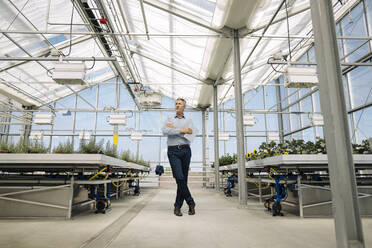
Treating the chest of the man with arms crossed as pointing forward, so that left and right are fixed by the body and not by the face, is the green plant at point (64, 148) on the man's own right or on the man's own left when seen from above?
on the man's own right

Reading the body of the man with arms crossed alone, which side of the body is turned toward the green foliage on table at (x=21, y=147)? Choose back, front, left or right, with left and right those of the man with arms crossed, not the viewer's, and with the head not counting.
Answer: right

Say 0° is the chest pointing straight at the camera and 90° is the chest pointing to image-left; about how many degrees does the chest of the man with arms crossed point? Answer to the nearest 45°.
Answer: approximately 0°

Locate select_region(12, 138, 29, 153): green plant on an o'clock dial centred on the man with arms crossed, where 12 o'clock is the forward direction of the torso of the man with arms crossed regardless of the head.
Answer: The green plant is roughly at 3 o'clock from the man with arms crossed.

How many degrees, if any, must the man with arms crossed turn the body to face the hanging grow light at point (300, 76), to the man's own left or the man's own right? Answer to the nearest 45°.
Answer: approximately 90° to the man's own left

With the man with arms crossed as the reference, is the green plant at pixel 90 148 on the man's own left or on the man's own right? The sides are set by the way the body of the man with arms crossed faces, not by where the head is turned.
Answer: on the man's own right

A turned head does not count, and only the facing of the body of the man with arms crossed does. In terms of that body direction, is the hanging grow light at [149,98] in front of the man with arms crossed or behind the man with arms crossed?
behind

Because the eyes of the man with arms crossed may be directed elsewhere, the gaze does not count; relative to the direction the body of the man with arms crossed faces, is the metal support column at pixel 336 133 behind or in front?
in front

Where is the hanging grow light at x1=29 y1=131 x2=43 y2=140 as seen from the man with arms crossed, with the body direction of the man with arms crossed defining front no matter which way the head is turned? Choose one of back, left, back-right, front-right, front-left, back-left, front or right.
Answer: back-right

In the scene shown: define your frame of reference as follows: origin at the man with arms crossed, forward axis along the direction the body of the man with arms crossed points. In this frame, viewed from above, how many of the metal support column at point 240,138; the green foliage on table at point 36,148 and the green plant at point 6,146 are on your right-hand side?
2
